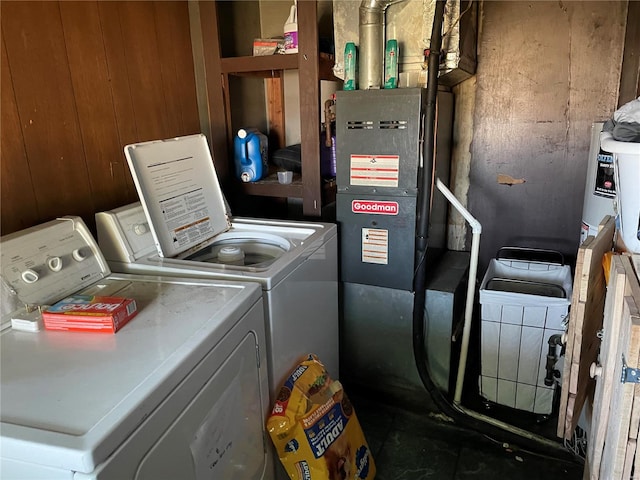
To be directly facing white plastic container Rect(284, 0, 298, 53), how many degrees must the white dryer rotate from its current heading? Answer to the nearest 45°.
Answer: approximately 90° to its left

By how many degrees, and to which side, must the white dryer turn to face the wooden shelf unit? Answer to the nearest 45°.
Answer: approximately 90° to its left

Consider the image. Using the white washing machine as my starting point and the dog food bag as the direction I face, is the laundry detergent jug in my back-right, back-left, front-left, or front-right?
back-left

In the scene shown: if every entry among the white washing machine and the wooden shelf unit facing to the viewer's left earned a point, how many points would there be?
0

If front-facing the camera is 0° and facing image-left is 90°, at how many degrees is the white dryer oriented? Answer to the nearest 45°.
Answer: approximately 315°

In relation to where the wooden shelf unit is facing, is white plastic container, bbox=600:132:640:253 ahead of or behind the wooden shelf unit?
ahead

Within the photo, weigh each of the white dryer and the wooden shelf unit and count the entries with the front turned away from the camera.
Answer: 0

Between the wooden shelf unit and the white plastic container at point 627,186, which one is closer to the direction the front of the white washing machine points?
the white plastic container

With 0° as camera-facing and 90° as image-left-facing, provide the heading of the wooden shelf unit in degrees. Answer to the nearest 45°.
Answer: approximately 0°

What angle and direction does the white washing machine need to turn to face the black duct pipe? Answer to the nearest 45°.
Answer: approximately 45° to its left

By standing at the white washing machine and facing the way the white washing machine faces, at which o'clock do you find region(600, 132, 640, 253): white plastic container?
The white plastic container is roughly at 12 o'clock from the white washing machine.

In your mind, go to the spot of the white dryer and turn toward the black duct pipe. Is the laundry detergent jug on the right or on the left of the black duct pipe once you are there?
left
